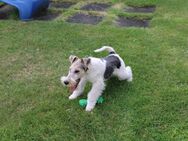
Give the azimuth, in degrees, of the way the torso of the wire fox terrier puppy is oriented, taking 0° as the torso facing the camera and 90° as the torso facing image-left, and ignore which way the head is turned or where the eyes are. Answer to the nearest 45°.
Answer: approximately 45°
